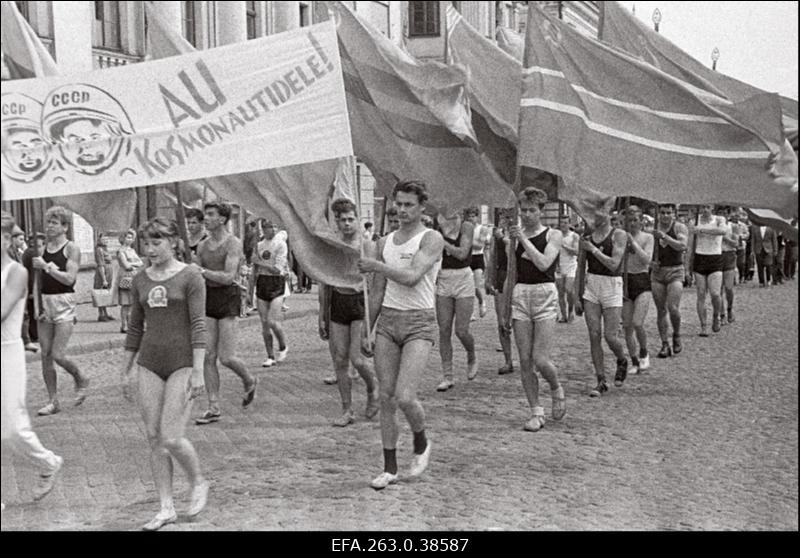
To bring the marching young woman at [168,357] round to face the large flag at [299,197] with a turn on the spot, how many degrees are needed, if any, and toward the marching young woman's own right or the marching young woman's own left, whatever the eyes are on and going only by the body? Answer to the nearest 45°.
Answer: approximately 180°

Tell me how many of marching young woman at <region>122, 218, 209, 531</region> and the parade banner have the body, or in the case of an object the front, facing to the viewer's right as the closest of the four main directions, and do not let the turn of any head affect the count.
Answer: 0

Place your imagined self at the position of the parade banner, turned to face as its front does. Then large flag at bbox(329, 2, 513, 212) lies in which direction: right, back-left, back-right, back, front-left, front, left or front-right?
back-left

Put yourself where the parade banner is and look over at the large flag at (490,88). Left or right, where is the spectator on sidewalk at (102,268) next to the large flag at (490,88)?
left

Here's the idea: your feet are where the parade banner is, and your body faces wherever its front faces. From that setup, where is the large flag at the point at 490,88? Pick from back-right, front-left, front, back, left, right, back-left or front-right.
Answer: back-left

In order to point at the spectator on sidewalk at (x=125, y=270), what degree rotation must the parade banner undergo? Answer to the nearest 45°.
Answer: approximately 180°

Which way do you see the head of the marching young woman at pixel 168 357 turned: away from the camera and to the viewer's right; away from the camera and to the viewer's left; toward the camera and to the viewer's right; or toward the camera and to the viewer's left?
toward the camera and to the viewer's left

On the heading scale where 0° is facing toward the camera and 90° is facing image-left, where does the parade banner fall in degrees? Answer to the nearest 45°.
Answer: approximately 0°

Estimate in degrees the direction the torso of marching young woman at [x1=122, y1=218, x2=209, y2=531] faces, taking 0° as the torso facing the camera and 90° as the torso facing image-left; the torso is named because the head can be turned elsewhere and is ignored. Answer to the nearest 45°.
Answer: approximately 45°

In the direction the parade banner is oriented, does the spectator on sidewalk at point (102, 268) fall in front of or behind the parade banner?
behind

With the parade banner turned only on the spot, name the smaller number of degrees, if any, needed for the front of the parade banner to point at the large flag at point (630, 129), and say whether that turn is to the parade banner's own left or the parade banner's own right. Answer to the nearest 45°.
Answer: approximately 90° to the parade banner's own left

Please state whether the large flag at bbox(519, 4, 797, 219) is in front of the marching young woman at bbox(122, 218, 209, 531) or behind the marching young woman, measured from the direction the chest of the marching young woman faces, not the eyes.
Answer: behind
